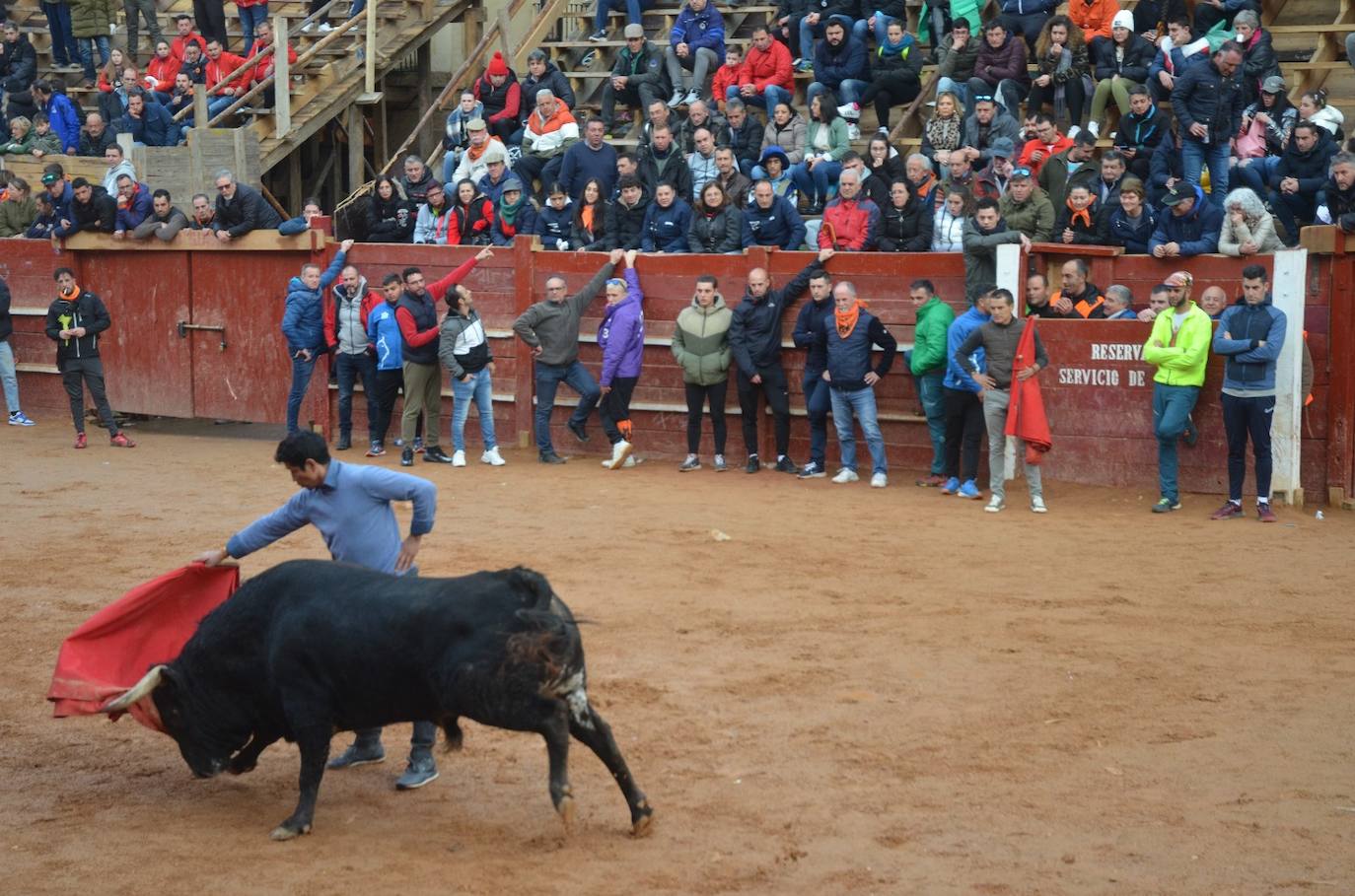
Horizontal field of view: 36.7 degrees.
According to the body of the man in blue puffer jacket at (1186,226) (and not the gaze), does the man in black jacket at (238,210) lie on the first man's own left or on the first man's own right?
on the first man's own right

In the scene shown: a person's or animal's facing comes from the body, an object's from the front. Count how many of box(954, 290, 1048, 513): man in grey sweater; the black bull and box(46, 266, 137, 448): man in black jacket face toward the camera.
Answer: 2

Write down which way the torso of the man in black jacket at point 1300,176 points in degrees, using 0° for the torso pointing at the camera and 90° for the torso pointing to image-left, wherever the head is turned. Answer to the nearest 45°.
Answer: approximately 45°

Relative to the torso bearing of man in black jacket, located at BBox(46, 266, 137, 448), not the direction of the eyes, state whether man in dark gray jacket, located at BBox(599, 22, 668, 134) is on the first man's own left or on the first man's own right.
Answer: on the first man's own left

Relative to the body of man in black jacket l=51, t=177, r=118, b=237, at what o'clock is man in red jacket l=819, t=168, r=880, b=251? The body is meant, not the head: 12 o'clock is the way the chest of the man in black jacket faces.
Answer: The man in red jacket is roughly at 9 o'clock from the man in black jacket.

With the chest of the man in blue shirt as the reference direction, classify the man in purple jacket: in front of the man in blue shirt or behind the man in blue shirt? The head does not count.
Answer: behind

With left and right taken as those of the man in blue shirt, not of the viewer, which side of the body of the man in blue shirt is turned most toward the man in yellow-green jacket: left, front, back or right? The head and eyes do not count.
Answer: back

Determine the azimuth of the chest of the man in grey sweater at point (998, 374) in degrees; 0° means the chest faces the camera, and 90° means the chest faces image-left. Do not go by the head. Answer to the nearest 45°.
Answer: approximately 0°

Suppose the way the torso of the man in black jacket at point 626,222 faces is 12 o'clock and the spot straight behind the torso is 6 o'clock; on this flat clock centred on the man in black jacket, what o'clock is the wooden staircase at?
The wooden staircase is roughly at 5 o'clock from the man in black jacket.

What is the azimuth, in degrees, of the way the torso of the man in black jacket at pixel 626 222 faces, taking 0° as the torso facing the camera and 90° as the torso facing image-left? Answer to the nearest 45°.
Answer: approximately 0°

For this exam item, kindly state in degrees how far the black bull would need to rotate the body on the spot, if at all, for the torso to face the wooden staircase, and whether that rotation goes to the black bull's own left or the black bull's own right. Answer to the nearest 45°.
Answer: approximately 90° to the black bull's own right

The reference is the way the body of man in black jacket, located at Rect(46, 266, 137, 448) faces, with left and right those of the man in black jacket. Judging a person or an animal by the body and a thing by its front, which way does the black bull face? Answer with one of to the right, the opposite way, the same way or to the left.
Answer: to the right
